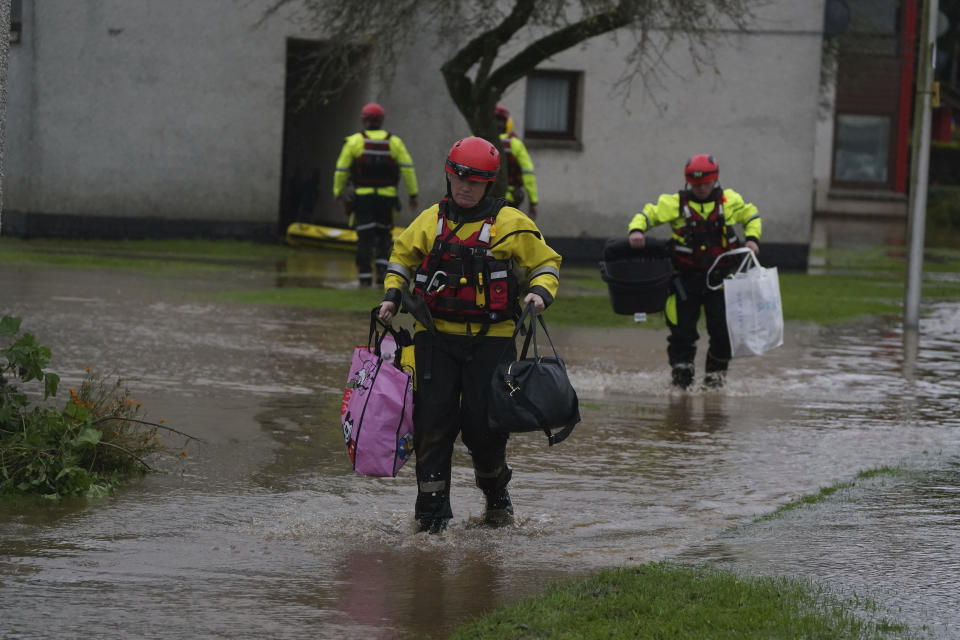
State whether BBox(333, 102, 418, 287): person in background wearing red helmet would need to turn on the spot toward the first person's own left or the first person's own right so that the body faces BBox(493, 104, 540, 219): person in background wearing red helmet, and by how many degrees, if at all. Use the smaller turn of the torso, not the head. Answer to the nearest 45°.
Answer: approximately 45° to the first person's own right

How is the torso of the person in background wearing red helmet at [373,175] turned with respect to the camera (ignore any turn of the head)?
away from the camera

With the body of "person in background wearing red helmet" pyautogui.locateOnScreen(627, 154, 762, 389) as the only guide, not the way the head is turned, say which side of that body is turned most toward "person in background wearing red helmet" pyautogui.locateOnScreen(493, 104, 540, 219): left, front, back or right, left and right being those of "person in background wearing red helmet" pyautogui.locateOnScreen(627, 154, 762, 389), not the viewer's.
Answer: back

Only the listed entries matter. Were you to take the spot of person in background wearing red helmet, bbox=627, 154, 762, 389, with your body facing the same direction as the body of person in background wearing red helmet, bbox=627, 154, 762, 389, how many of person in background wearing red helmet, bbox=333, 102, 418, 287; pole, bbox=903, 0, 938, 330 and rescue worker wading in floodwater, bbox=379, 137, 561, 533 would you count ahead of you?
1

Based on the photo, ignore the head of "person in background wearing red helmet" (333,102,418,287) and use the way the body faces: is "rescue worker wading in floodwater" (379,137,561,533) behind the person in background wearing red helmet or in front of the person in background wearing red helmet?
behind

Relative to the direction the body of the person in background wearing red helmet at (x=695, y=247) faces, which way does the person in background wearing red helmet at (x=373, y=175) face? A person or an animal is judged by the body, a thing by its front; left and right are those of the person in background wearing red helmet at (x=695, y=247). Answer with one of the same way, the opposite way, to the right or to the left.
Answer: the opposite way

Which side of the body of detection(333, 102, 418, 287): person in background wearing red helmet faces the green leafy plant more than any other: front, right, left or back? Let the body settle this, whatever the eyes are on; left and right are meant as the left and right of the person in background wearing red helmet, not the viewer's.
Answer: back

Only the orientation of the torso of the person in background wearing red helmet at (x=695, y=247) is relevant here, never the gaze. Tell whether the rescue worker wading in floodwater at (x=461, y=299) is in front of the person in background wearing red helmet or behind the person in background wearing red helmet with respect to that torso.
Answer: in front

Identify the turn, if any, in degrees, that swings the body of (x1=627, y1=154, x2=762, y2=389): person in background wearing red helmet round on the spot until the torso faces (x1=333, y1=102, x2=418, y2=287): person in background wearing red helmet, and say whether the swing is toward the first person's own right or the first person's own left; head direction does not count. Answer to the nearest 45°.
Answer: approximately 135° to the first person's own right

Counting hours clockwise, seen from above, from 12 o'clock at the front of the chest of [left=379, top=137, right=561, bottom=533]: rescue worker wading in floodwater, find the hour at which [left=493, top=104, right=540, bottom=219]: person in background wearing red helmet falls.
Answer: The person in background wearing red helmet is roughly at 6 o'clock from the rescue worker wading in floodwater.

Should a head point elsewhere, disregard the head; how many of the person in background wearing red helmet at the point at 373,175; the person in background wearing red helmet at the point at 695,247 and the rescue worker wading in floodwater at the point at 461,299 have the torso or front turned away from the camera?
1

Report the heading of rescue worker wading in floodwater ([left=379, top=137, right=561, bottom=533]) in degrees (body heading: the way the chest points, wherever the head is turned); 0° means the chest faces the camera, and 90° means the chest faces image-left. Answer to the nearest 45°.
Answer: approximately 0°

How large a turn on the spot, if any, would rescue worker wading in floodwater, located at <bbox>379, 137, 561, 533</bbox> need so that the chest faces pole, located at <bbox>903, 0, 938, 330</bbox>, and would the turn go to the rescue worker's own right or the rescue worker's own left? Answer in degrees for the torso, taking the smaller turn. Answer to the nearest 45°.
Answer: approximately 135° to the rescue worker's own left

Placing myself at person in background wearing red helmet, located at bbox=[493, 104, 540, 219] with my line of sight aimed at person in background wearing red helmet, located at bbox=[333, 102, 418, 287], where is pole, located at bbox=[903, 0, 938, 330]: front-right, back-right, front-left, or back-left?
back-left

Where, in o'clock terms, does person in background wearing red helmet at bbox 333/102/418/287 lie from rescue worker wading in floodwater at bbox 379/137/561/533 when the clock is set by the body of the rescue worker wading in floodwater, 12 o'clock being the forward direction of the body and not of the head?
The person in background wearing red helmet is roughly at 6 o'clock from the rescue worker wading in floodwater.
